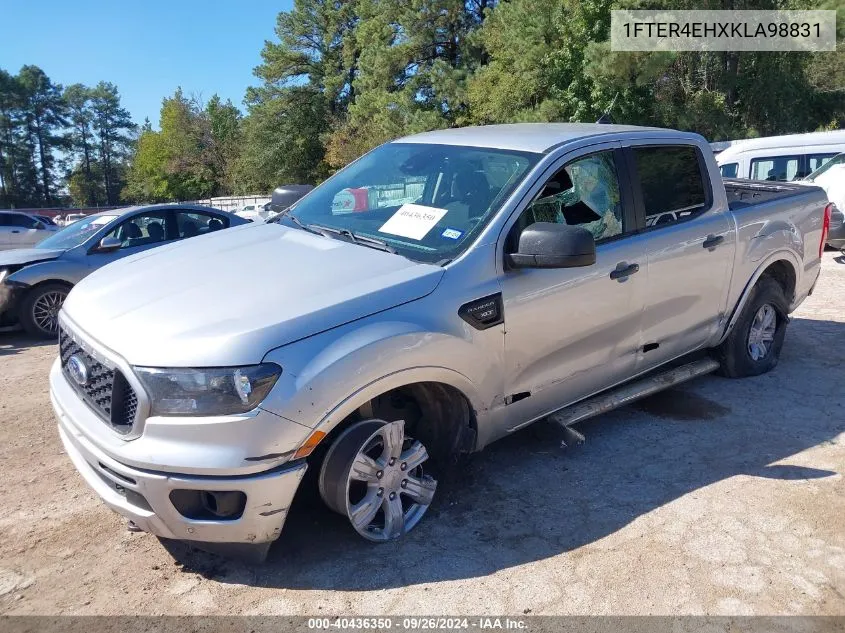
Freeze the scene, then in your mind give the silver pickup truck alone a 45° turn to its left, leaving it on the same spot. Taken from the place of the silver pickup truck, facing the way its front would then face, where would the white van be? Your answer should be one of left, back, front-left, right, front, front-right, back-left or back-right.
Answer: back-left

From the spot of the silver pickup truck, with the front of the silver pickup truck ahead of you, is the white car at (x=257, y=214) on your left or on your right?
on your right

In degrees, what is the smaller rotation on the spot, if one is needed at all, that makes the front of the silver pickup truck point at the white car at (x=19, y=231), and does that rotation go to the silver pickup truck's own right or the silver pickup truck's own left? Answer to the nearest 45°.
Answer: approximately 90° to the silver pickup truck's own right

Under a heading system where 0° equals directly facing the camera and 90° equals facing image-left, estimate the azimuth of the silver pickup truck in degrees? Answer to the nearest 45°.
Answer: approximately 45°
